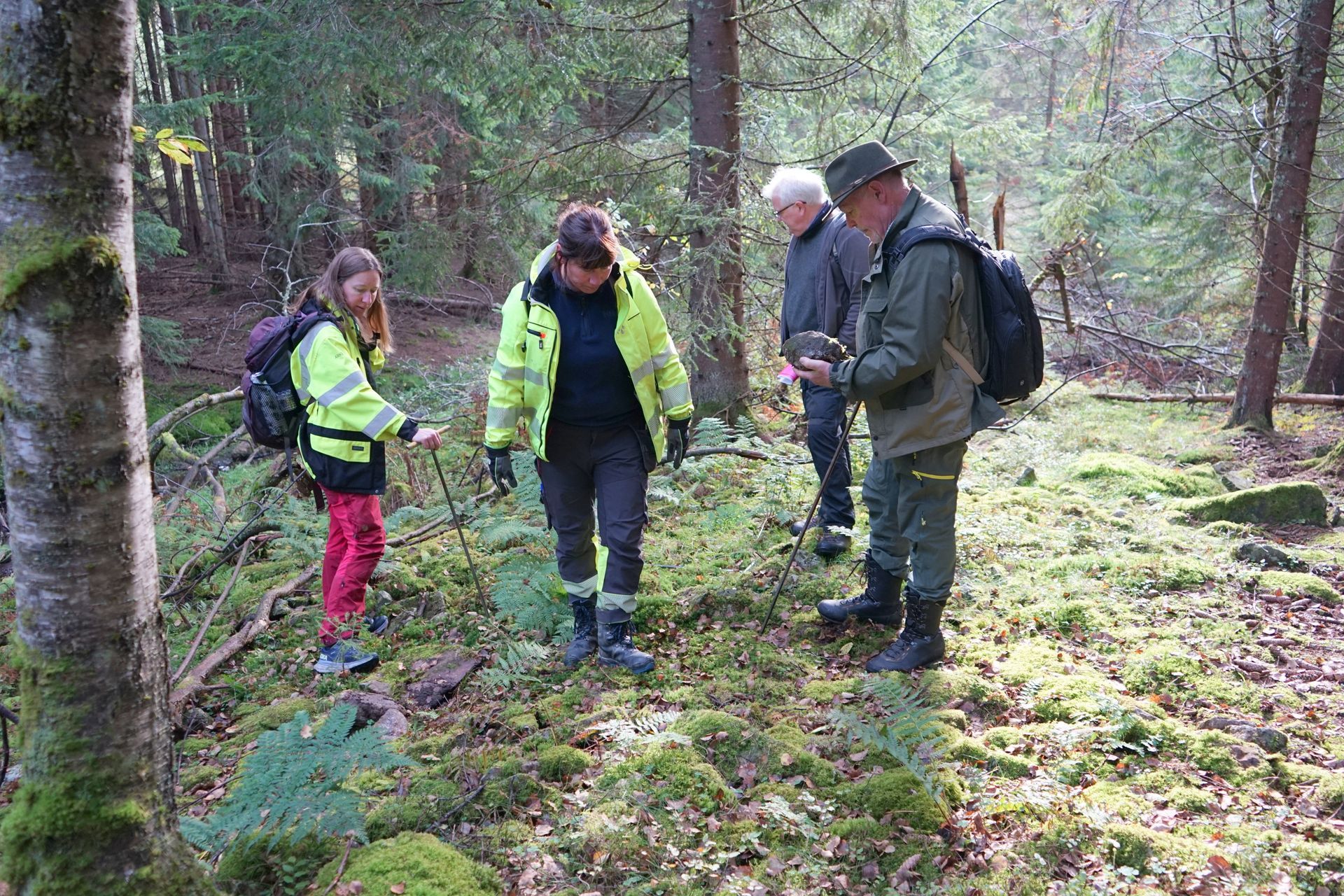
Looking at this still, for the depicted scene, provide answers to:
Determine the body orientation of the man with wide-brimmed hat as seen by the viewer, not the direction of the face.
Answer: to the viewer's left

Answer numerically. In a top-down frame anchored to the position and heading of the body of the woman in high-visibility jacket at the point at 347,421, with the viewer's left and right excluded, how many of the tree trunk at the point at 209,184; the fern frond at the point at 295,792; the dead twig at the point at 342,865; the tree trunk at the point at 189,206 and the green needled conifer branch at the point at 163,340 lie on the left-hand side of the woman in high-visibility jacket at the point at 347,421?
3

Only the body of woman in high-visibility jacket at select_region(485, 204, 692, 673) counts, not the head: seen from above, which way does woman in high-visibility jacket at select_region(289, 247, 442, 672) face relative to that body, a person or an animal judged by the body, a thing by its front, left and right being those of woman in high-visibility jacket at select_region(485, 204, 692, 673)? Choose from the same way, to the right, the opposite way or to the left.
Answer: to the left

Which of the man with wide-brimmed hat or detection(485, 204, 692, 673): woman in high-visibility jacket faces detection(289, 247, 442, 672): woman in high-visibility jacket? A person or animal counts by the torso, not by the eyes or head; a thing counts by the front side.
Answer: the man with wide-brimmed hat

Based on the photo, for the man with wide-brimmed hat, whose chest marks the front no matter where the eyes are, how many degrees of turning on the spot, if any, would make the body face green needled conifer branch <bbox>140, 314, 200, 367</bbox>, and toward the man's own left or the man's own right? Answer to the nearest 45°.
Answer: approximately 45° to the man's own right

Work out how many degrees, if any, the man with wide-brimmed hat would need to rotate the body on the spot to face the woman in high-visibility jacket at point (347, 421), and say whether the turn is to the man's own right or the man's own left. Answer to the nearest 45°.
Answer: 0° — they already face them

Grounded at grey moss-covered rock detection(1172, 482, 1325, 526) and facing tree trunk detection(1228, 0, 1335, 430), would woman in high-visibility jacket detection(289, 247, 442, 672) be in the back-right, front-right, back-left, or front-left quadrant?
back-left

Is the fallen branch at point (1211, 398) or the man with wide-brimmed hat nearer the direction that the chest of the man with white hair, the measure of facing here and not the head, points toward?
the man with wide-brimmed hat

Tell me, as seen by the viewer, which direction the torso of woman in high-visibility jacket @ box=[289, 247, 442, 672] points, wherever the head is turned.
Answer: to the viewer's right
